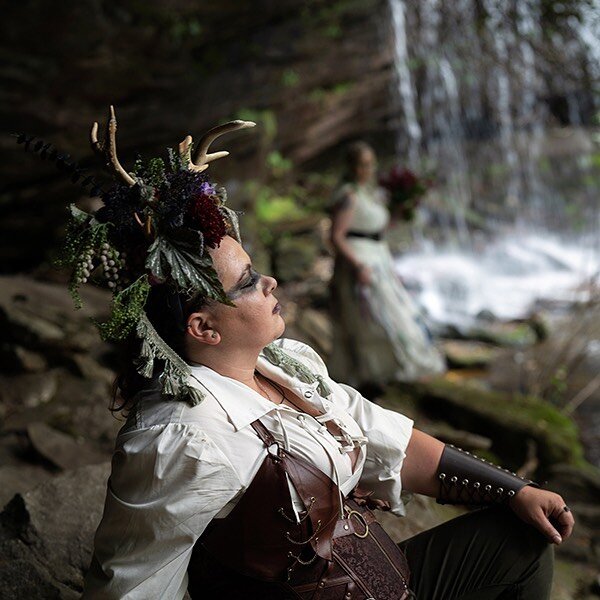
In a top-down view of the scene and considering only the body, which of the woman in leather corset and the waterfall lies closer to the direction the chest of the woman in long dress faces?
the woman in leather corset

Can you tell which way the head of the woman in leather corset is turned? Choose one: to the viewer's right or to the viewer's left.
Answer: to the viewer's right

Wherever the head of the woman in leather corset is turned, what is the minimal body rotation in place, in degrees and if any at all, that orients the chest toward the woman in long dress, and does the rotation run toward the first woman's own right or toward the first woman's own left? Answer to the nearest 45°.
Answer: approximately 135° to the first woman's own left

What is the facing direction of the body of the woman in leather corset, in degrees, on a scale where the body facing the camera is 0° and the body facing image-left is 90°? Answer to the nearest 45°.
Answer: approximately 315°

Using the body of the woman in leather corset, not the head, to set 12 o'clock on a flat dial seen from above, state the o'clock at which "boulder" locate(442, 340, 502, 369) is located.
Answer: The boulder is roughly at 8 o'clock from the woman in leather corset.

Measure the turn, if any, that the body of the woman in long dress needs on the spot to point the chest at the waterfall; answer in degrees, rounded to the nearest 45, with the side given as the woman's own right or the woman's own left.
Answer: approximately 135° to the woman's own left

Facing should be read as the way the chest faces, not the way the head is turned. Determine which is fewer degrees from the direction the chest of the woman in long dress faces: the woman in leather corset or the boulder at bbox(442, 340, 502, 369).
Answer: the woman in leather corset

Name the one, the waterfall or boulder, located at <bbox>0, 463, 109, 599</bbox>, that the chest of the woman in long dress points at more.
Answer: the boulder
